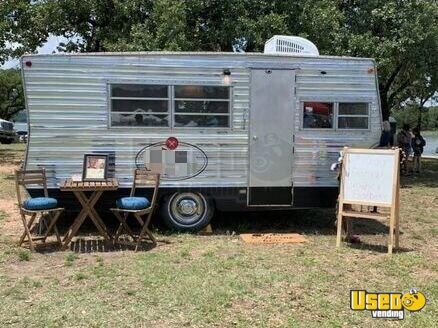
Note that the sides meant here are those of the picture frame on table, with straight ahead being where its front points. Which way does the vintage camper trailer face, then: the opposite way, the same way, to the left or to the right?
to the left

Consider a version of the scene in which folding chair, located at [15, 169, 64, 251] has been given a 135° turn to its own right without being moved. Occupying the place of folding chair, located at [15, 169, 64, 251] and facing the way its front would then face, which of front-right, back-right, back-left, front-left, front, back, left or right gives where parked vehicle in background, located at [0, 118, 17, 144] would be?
right

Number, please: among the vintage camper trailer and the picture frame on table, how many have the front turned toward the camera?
1

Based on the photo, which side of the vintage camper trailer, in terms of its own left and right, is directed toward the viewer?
right

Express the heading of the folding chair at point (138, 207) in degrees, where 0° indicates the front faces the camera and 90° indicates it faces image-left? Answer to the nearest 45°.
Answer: approximately 45°

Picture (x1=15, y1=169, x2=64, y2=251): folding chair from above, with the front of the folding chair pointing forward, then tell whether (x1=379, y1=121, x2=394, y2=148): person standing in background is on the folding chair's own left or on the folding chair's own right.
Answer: on the folding chair's own left

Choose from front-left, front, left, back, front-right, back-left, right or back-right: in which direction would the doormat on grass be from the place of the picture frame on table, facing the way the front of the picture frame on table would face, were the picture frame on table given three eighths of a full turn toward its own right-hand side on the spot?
back-right

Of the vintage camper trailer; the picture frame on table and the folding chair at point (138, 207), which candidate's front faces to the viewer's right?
the vintage camper trailer

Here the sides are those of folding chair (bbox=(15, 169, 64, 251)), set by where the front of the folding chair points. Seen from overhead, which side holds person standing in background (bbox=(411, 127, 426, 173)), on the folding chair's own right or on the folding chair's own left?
on the folding chair's own left

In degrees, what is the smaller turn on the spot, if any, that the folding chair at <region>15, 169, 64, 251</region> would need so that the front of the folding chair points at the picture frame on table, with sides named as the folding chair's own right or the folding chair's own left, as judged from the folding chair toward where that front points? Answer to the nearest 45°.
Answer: approximately 45° to the folding chair's own left
